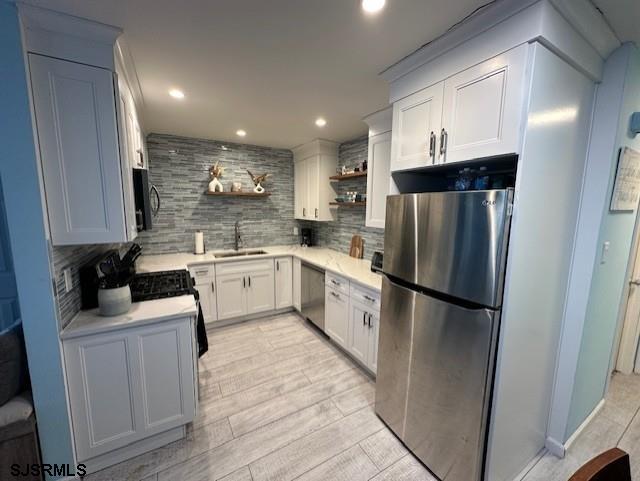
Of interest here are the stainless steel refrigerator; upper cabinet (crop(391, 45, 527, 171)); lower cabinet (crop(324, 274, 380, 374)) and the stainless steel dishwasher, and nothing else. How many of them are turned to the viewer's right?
0

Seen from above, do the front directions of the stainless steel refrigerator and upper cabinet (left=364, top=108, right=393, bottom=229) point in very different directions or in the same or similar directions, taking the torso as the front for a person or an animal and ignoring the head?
same or similar directions

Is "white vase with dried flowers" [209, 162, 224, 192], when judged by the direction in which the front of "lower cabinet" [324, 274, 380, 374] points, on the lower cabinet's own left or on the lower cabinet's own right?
on the lower cabinet's own right

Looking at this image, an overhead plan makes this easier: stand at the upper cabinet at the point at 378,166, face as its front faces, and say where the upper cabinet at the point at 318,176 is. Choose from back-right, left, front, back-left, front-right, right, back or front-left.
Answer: right

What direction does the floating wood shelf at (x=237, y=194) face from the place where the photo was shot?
facing the viewer

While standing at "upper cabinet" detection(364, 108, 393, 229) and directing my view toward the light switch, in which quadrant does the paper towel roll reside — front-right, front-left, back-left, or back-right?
back-right

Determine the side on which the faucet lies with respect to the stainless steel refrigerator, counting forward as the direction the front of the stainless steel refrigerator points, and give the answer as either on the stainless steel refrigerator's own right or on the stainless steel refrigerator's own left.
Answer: on the stainless steel refrigerator's own right

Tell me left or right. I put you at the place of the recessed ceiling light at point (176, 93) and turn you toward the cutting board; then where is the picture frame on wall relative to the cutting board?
right

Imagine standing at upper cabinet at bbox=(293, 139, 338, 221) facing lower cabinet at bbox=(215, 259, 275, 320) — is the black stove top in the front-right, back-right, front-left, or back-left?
front-left

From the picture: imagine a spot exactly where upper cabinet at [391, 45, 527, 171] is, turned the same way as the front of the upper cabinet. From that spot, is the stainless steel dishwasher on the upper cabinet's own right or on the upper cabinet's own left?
on the upper cabinet's own right

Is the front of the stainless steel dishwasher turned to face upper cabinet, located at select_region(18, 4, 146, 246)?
yes

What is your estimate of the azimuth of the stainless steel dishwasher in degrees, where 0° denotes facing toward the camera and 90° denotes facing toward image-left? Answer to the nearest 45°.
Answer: approximately 45°

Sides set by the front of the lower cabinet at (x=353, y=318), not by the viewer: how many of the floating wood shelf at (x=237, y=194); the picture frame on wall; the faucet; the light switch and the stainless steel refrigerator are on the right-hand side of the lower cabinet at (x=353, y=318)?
2

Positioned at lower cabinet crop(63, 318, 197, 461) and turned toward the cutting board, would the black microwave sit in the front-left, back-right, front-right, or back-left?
front-left

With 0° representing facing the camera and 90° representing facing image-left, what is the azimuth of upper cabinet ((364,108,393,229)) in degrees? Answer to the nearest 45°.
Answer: approximately 45°

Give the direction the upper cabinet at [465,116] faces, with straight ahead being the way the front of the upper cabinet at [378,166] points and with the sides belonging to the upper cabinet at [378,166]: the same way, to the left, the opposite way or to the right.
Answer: the same way

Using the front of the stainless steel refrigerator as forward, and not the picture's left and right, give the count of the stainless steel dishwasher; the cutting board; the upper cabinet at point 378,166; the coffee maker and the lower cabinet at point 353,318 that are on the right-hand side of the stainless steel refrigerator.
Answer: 5

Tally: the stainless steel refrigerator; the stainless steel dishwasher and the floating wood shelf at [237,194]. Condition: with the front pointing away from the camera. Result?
0

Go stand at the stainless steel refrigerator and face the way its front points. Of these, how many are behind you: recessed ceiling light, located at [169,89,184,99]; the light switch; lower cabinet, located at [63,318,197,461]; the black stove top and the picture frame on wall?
2

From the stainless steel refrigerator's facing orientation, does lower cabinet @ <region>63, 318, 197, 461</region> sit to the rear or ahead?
ahead

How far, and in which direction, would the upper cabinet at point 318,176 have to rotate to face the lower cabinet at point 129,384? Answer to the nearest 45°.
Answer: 0° — it already faces it

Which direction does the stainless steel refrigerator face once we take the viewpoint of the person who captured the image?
facing the viewer and to the left of the viewer
